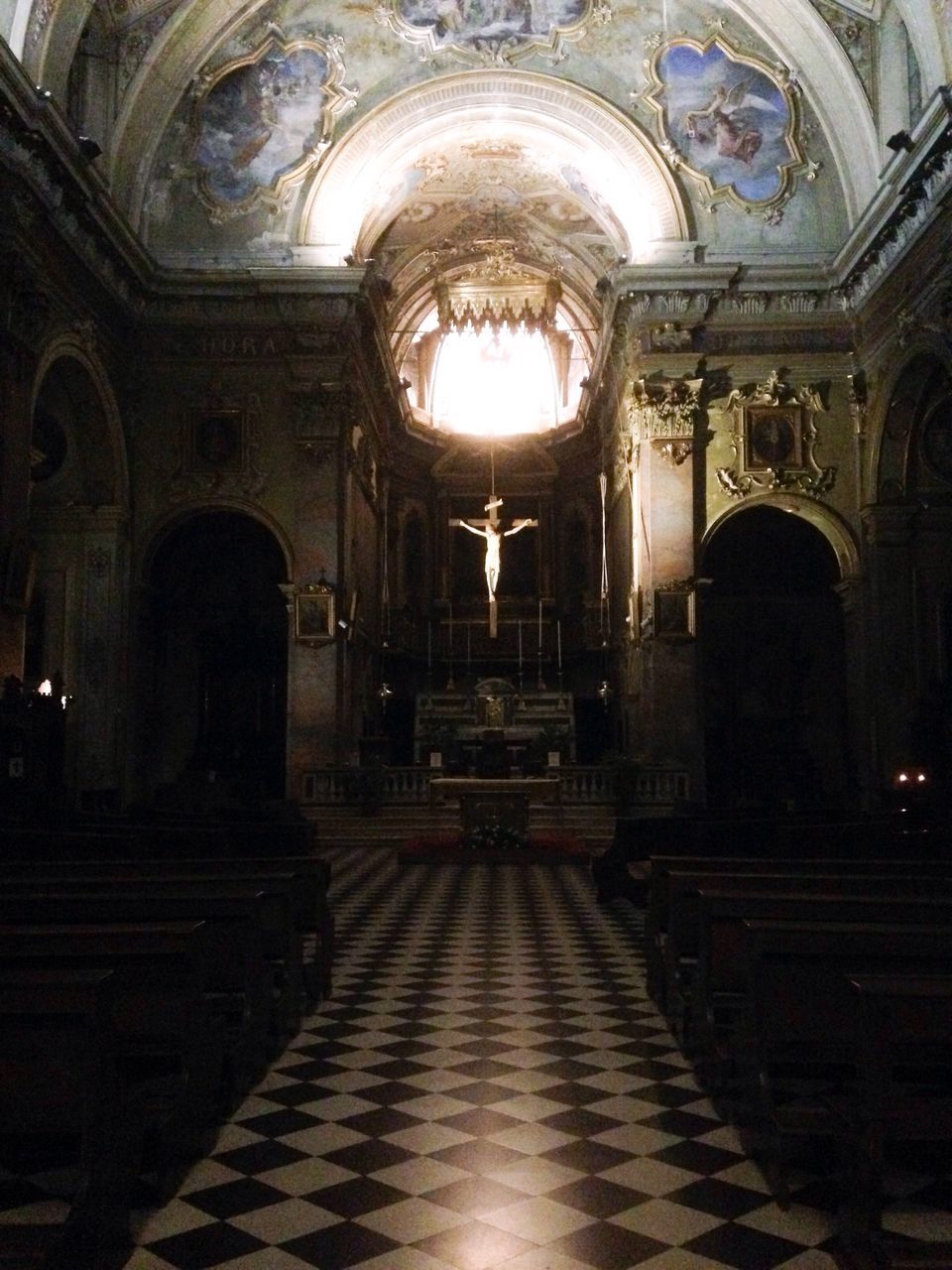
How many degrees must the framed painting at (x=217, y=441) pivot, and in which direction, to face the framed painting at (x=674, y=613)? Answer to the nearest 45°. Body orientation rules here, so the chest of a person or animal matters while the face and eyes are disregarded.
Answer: approximately 90° to its left

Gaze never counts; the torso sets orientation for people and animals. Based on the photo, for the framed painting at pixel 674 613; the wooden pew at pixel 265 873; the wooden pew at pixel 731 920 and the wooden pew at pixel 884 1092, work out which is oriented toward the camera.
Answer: the framed painting

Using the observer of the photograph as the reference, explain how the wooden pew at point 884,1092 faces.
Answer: facing away from the viewer

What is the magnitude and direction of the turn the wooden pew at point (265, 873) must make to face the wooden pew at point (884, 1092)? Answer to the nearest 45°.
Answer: approximately 180°

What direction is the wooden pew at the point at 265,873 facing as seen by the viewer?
away from the camera

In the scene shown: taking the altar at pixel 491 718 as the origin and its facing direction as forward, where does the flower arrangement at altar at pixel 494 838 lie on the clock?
The flower arrangement at altar is roughly at 12 o'clock from the altar.

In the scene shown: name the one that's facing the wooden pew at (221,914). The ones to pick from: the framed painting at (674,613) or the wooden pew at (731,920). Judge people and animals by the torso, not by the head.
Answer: the framed painting
